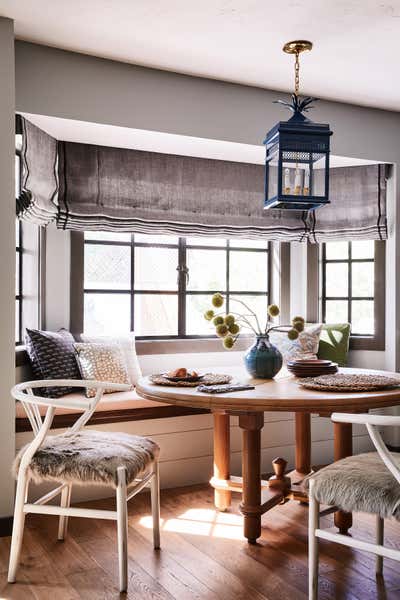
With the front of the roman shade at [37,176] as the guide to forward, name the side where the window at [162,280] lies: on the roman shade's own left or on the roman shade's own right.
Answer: on the roman shade's own left

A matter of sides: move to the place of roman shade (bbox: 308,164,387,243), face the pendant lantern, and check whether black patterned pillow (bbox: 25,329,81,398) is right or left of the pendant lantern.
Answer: right

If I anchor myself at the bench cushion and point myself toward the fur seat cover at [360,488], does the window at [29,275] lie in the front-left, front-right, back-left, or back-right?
back-right

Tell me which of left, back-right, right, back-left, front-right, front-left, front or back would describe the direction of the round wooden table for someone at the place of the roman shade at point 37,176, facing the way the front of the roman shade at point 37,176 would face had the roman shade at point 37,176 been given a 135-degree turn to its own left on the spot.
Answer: back-right

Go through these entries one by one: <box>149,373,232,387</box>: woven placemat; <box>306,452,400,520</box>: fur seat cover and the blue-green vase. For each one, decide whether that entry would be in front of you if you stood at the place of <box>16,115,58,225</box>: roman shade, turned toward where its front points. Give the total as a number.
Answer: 3

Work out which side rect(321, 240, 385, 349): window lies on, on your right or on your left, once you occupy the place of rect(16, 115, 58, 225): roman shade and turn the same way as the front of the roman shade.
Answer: on your left

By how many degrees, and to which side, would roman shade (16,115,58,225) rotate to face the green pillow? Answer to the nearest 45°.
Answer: approximately 45° to its left

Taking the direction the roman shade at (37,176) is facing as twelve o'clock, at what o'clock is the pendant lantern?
The pendant lantern is roughly at 12 o'clock from the roman shade.

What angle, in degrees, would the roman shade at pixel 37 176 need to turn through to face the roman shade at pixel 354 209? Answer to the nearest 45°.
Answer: approximately 45° to its left

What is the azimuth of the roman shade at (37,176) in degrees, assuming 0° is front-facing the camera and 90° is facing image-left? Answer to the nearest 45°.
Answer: approximately 315°

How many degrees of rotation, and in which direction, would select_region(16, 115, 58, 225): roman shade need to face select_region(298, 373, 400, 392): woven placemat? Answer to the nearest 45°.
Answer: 0° — it already faces it

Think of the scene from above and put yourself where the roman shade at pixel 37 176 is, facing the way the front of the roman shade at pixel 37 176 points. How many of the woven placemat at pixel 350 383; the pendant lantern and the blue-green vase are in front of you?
3
